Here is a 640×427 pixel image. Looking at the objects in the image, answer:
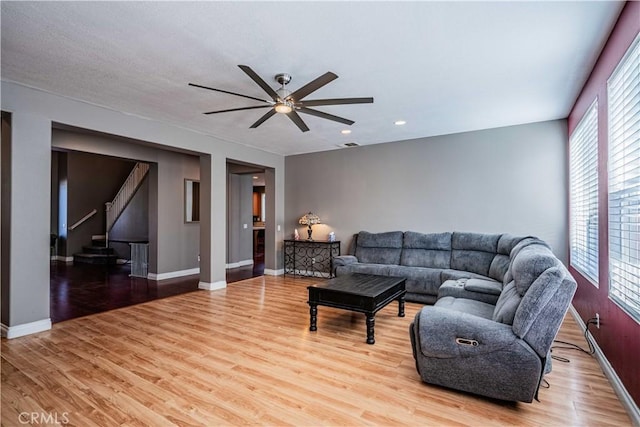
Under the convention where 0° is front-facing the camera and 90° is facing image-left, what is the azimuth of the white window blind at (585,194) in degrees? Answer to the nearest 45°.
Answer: approximately 90°

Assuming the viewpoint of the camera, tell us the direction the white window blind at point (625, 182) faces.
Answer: facing to the left of the viewer

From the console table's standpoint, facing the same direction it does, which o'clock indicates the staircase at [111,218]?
The staircase is roughly at 2 o'clock from the console table.

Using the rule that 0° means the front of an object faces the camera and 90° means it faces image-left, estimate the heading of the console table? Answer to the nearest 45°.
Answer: approximately 45°

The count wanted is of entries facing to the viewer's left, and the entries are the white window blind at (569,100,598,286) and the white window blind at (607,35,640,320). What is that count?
2

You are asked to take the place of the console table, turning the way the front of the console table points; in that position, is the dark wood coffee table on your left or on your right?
on your left

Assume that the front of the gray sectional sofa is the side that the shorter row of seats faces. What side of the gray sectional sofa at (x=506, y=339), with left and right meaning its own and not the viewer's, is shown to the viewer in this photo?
left

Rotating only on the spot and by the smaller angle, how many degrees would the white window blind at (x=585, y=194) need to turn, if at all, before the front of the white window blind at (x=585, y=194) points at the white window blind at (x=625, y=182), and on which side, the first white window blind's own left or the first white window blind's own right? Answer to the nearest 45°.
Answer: approximately 90° to the first white window blind's own left

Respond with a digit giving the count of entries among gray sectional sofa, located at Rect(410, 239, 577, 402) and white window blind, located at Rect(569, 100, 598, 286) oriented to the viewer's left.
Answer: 2
